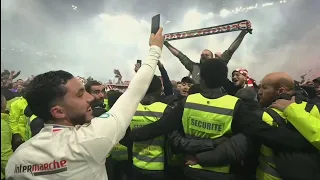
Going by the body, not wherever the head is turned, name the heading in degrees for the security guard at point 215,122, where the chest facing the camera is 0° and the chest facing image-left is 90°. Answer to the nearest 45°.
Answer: approximately 180°

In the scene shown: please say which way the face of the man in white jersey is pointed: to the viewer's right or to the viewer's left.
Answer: to the viewer's right

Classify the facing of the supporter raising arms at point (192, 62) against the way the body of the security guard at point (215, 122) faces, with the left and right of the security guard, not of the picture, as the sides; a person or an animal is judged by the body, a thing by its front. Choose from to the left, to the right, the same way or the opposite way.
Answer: the opposite way

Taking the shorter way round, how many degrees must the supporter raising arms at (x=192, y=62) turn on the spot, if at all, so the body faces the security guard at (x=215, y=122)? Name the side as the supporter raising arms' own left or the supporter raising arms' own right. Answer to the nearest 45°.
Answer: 0° — they already face them

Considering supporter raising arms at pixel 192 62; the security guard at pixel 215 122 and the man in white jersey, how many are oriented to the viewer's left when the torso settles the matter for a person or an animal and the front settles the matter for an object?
0

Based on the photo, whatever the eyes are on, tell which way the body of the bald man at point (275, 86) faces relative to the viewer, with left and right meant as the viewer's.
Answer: facing to the left of the viewer

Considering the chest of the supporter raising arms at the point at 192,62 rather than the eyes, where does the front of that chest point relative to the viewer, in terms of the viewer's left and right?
facing the viewer

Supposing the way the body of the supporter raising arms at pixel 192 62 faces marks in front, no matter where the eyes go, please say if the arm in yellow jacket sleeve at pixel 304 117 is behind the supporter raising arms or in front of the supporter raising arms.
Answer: in front
